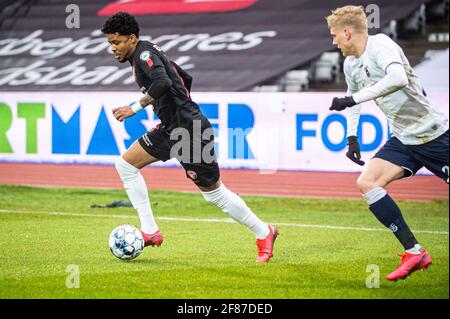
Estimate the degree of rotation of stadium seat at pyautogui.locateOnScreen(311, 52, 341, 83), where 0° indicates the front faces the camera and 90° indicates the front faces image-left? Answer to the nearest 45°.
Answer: approximately 45°

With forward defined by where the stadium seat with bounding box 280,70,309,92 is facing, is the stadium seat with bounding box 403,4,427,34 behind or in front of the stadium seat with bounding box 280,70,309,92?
behind

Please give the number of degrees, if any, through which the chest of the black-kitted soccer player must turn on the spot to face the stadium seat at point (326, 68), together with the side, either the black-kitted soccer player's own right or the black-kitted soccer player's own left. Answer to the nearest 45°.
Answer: approximately 90° to the black-kitted soccer player's own right

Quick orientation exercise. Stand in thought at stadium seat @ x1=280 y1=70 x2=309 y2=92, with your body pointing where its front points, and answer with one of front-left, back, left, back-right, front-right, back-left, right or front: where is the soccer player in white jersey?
front-left

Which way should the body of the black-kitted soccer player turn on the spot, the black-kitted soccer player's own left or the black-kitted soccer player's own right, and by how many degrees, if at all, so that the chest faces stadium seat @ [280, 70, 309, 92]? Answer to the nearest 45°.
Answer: approximately 90° to the black-kitted soccer player's own right

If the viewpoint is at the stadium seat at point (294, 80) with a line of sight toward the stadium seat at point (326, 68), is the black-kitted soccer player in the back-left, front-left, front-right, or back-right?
back-right

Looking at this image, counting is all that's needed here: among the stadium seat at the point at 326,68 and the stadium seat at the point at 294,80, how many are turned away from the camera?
0

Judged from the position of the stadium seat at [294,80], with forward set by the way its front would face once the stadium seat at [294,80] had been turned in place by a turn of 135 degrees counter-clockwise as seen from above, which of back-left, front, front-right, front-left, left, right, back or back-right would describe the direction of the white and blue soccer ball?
right

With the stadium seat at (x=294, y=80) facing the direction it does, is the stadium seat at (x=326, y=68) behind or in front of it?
behind

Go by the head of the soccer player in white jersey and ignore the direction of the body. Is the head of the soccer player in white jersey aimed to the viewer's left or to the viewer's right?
to the viewer's left

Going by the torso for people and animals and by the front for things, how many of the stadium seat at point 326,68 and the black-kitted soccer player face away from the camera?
0

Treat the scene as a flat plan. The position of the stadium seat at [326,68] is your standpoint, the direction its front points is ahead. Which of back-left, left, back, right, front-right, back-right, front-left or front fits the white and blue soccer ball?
front-left

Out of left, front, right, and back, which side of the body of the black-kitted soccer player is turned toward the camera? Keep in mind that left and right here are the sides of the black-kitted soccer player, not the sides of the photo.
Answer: left
